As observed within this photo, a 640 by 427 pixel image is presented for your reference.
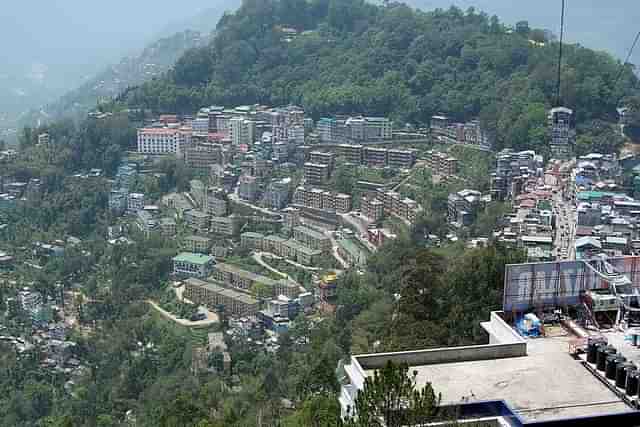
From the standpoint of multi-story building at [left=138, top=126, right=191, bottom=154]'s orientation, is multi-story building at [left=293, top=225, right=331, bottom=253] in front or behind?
in front

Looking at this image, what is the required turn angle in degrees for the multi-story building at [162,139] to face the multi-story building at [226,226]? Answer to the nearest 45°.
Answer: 0° — it already faces it

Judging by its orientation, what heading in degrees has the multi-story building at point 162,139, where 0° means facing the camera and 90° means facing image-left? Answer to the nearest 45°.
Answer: approximately 0°

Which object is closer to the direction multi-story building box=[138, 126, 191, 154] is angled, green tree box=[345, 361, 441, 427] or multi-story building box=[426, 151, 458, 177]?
the green tree

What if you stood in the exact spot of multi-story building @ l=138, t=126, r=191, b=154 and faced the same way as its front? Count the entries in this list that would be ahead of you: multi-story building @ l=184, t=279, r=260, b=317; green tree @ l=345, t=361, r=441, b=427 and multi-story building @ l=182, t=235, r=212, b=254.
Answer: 3

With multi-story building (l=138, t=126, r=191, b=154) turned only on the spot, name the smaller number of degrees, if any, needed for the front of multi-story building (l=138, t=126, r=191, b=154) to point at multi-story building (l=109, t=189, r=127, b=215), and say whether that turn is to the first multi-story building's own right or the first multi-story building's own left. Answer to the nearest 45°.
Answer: approximately 45° to the first multi-story building's own right

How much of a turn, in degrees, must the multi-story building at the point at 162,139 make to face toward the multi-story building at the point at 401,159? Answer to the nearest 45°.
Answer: approximately 45° to its left

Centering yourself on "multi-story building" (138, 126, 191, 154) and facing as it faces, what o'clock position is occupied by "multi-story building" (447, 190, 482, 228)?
"multi-story building" (447, 190, 482, 228) is roughly at 11 o'clock from "multi-story building" (138, 126, 191, 154).

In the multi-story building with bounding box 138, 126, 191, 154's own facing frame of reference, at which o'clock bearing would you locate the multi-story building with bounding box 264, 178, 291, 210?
the multi-story building with bounding box 264, 178, 291, 210 is roughly at 11 o'clock from the multi-story building with bounding box 138, 126, 191, 154.

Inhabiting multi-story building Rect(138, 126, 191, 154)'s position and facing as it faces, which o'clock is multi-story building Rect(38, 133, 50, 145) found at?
multi-story building Rect(38, 133, 50, 145) is roughly at 4 o'clock from multi-story building Rect(138, 126, 191, 154).

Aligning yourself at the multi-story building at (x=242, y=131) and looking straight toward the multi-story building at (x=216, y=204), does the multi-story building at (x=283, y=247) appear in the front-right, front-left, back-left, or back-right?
front-left

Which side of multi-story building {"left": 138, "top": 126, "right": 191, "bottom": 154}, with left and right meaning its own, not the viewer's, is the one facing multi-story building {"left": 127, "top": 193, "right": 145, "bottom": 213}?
front

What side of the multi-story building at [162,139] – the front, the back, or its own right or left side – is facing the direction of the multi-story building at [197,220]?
front

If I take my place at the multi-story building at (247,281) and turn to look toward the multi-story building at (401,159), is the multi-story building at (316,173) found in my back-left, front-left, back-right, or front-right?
front-left

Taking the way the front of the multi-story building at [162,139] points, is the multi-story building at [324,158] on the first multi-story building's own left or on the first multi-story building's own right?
on the first multi-story building's own left

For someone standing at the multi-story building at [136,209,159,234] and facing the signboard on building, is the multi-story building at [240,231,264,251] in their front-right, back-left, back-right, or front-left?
front-left
